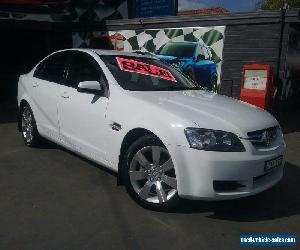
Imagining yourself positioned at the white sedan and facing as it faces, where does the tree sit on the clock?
The tree is roughly at 8 o'clock from the white sedan.

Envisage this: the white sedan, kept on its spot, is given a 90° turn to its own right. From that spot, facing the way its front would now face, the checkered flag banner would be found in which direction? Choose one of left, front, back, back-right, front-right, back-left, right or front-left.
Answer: back-right

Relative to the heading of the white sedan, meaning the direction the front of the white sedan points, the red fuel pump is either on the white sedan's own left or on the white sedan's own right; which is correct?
on the white sedan's own left

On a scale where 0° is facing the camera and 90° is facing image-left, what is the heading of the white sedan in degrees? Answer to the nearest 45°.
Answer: approximately 315°
